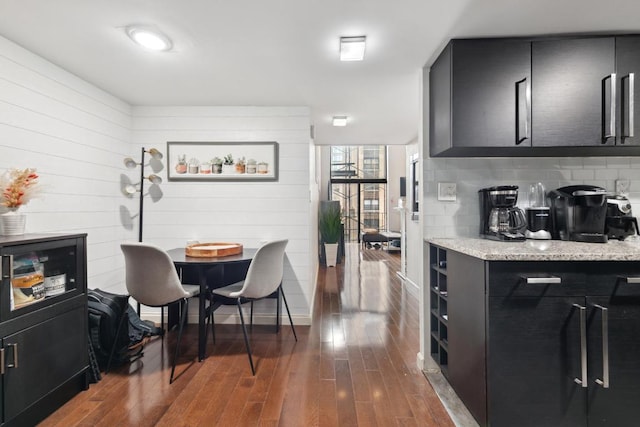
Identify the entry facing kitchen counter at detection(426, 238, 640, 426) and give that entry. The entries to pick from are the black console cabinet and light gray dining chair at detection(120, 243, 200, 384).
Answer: the black console cabinet

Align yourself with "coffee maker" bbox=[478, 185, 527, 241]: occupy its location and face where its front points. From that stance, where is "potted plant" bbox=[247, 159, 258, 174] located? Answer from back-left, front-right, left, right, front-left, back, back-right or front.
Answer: back-right

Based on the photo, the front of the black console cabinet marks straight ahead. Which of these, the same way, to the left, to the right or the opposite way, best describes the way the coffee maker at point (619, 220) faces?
to the right

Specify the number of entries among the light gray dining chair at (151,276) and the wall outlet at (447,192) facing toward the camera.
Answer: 1

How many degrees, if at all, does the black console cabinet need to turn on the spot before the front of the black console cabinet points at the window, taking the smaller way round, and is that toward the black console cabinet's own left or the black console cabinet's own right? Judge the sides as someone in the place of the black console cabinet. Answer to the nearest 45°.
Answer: approximately 90° to the black console cabinet's own left

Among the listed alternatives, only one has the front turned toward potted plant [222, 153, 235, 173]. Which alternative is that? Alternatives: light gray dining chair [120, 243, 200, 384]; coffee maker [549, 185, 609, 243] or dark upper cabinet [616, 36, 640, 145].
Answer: the light gray dining chair

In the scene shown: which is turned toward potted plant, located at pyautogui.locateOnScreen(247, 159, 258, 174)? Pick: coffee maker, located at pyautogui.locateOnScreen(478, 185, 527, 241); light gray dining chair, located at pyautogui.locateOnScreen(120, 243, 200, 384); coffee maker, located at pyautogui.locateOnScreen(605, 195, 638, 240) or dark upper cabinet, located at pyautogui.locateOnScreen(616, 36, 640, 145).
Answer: the light gray dining chair

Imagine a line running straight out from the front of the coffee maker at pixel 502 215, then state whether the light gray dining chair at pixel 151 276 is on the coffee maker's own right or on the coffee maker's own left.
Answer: on the coffee maker's own right

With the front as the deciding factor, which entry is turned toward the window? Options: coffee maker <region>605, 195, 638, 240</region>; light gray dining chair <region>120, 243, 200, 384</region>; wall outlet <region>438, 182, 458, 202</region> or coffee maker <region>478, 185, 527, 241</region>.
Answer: the light gray dining chair

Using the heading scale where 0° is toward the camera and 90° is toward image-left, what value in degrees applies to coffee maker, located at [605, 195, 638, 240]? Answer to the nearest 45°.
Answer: approximately 315°

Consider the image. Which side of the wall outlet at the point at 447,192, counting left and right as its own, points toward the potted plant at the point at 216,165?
right

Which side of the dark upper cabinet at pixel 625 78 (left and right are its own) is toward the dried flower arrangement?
right

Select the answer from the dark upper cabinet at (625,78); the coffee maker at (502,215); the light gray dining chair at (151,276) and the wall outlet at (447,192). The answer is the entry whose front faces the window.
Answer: the light gray dining chair
